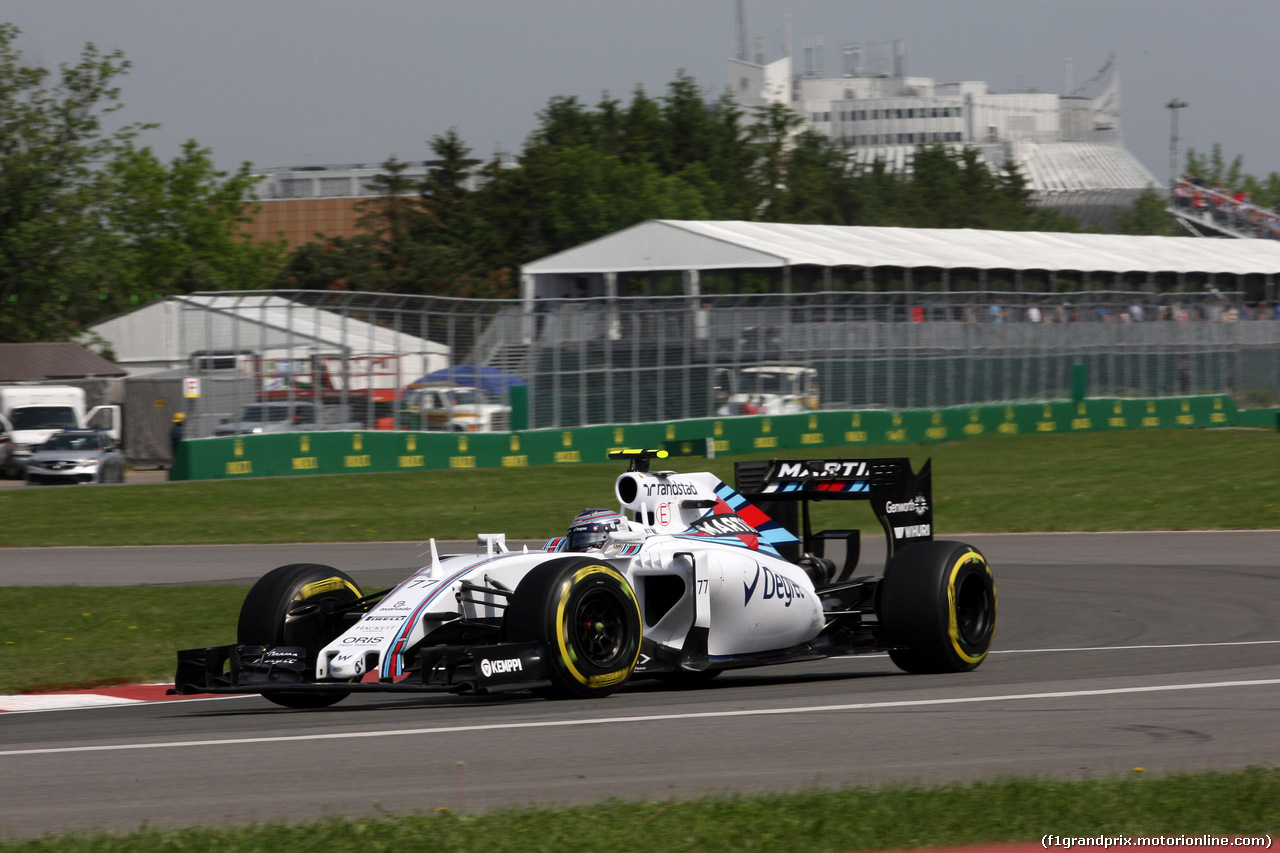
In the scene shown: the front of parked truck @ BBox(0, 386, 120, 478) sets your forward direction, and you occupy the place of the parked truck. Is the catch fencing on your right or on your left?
on your left

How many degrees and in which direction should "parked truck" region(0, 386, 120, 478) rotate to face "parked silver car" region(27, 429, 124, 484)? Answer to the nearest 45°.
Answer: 0° — it already faces it

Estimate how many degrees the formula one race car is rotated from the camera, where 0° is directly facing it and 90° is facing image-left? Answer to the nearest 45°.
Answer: approximately 45°
